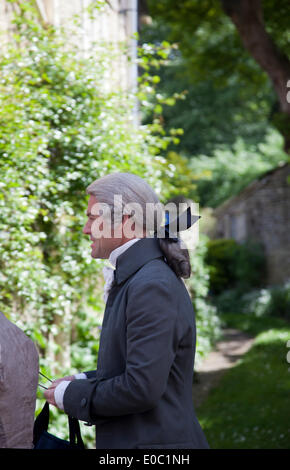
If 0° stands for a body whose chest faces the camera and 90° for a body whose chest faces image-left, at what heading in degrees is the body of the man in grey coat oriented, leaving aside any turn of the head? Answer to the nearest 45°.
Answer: approximately 90°

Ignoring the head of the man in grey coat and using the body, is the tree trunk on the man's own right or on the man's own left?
on the man's own right

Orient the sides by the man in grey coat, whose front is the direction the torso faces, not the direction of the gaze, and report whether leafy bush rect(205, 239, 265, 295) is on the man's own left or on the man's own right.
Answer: on the man's own right

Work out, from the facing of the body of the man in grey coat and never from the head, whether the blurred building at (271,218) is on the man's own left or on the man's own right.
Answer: on the man's own right

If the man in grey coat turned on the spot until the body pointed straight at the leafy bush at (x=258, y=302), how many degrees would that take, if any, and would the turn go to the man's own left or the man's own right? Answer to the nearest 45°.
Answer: approximately 90° to the man's own right

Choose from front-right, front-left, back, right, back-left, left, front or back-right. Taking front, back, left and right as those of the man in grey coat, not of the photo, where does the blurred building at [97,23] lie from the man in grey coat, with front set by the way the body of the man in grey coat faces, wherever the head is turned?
right
